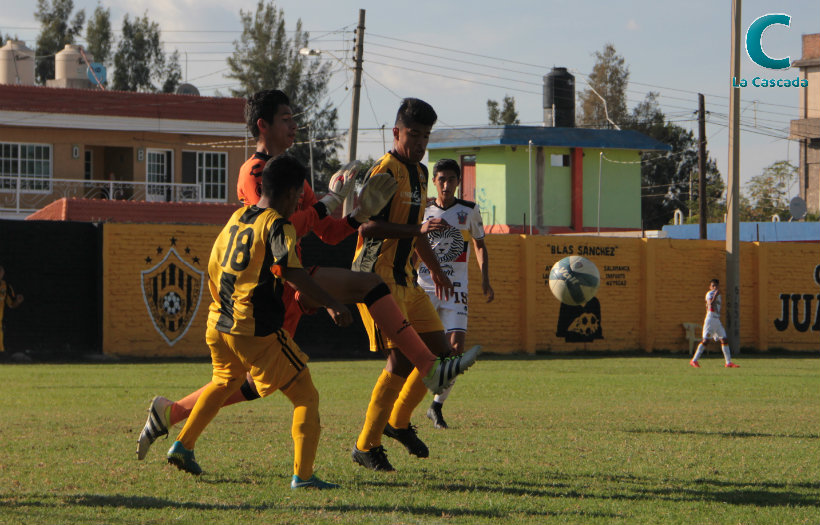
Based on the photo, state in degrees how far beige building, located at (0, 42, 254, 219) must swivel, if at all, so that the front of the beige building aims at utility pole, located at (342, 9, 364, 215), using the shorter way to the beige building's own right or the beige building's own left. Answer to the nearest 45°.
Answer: approximately 45° to the beige building's own left

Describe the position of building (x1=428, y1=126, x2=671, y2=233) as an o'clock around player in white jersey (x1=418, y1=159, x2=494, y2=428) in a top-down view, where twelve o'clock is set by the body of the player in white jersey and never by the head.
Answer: The building is roughly at 6 o'clock from the player in white jersey.

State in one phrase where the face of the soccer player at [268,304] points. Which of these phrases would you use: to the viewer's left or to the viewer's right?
to the viewer's right

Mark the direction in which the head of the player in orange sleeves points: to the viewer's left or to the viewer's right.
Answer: to the viewer's right

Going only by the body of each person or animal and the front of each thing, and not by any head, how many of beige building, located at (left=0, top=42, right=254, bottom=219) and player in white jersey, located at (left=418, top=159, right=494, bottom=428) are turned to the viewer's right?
0

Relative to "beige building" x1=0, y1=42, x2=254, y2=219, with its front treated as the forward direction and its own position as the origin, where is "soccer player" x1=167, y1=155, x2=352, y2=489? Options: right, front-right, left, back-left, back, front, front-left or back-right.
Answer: front

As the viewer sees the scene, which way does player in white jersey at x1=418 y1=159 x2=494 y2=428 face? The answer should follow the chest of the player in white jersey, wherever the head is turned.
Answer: toward the camera

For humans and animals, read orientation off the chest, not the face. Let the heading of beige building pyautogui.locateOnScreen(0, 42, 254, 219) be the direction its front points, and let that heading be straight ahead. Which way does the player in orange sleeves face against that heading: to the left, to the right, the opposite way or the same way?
to the left

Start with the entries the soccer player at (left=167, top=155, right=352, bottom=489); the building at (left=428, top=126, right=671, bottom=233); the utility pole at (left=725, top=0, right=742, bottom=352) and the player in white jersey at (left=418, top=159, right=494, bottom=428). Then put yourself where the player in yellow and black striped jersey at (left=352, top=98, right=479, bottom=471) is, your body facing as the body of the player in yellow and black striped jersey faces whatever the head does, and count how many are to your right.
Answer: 1

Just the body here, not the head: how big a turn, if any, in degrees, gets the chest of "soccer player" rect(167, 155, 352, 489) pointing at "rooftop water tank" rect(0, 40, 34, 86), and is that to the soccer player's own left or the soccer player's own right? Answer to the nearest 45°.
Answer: approximately 45° to the soccer player's own left

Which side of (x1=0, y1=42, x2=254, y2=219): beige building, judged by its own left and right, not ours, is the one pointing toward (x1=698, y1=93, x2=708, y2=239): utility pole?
left

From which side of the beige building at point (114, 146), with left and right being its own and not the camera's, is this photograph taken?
front

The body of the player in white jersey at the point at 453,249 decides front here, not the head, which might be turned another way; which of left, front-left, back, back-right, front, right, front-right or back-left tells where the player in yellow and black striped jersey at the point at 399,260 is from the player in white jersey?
front
